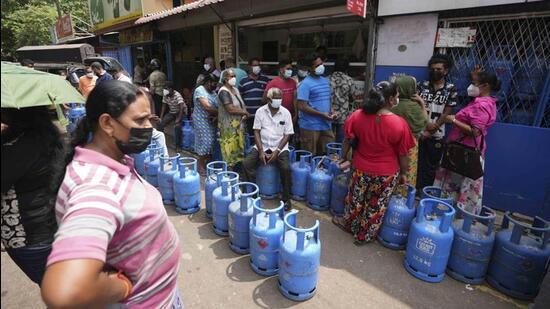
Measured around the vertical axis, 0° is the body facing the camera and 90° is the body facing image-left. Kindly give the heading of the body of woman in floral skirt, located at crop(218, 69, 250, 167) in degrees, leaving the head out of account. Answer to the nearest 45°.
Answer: approximately 315°

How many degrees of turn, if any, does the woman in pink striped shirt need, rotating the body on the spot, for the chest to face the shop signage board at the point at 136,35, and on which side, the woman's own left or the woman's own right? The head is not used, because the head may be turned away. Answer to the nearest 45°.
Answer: approximately 90° to the woman's own left

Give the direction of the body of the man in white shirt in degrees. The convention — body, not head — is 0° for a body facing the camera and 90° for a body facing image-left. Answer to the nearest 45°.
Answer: approximately 0°

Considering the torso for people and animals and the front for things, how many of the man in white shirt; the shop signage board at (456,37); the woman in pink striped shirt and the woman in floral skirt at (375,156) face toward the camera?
2

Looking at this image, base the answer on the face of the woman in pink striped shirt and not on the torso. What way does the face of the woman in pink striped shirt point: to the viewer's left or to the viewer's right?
to the viewer's right

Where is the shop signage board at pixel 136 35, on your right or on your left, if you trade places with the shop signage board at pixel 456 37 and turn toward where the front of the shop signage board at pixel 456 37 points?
on your right

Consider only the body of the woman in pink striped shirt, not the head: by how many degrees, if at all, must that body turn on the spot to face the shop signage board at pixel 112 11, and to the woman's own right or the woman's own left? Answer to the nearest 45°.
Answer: approximately 90° to the woman's own left

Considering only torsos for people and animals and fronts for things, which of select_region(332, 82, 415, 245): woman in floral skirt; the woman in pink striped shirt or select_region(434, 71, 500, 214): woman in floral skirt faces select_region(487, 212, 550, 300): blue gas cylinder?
the woman in pink striped shirt

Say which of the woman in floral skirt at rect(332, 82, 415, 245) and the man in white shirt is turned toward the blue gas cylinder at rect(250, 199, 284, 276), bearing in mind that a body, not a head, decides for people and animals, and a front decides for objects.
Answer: the man in white shirt

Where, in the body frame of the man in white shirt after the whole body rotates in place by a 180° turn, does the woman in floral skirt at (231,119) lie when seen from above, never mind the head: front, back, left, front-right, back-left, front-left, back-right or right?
front-left

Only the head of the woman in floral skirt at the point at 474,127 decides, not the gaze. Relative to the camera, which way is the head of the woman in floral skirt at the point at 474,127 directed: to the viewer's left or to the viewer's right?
to the viewer's left
